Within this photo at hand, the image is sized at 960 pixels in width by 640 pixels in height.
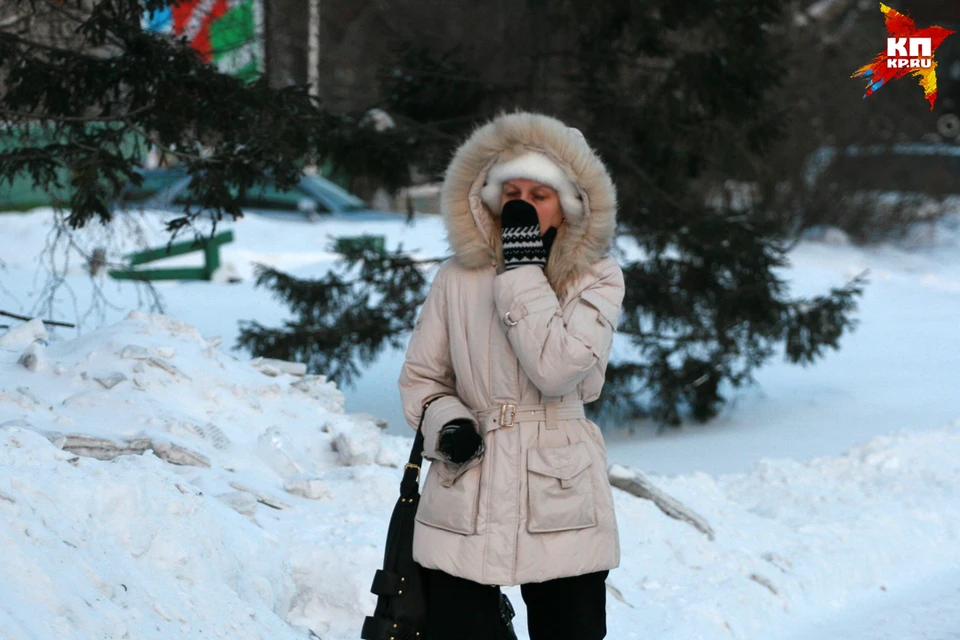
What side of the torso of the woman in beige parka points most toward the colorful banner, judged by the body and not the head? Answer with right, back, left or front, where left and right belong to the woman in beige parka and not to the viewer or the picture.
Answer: back

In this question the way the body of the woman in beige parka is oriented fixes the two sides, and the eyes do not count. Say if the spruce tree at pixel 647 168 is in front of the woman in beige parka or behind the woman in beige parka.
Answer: behind

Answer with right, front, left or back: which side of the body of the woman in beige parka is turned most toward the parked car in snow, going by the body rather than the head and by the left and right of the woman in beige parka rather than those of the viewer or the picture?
back

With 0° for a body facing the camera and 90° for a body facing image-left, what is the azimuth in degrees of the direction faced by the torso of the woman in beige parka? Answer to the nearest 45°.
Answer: approximately 0°
